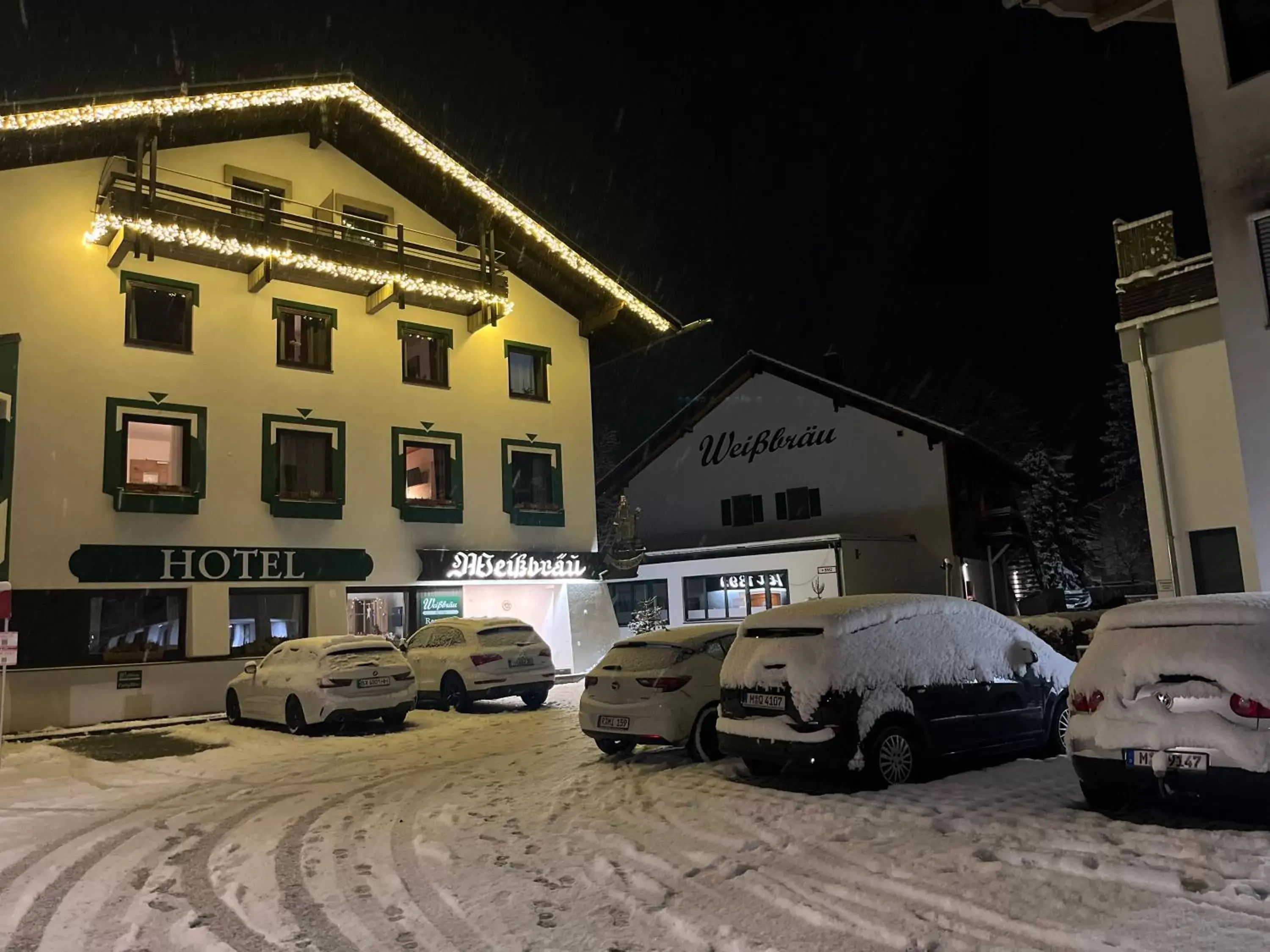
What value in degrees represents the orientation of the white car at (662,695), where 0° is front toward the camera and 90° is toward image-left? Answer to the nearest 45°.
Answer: approximately 225°

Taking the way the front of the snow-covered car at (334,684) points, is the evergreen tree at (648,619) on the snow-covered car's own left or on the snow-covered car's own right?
on the snow-covered car's own right

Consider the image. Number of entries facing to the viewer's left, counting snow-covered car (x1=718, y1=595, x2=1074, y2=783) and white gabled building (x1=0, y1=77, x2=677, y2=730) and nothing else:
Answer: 0

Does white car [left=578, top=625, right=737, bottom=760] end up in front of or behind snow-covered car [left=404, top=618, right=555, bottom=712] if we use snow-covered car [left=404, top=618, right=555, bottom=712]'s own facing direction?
behind

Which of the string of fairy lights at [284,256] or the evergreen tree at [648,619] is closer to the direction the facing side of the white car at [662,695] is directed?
the evergreen tree

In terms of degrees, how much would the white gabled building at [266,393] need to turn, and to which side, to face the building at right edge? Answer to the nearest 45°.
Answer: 0° — it already faces it

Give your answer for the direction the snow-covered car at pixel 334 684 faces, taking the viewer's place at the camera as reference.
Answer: facing away from the viewer and to the left of the viewer

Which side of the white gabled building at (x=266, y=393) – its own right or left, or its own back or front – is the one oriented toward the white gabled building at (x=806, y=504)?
left

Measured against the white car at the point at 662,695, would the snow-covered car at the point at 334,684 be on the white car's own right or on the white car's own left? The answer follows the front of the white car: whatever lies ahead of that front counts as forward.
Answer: on the white car's own left

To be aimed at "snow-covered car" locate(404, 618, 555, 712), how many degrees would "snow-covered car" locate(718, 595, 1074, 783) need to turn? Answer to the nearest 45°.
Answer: approximately 90° to its left

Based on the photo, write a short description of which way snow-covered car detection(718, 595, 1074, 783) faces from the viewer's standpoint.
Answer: facing away from the viewer and to the right of the viewer

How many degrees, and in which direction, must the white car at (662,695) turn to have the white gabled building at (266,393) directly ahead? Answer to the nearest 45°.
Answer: approximately 90° to its left

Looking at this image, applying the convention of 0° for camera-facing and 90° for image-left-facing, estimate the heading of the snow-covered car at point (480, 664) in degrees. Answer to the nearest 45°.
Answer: approximately 135°

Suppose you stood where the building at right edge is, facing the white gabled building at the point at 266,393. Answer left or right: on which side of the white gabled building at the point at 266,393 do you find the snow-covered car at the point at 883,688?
left

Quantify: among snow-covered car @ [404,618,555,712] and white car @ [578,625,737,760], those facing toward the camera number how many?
0
